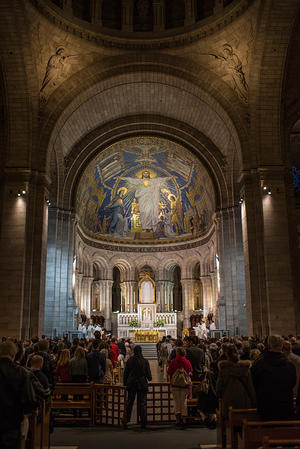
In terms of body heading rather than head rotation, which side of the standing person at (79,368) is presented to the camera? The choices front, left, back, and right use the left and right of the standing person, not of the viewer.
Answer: back

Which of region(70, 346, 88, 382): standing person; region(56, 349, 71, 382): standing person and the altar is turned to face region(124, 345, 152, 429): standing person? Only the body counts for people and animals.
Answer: the altar

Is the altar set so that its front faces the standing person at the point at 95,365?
yes

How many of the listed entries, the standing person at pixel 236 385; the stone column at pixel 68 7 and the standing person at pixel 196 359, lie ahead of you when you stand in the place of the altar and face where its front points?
3

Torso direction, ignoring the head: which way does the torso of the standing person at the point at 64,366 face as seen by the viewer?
away from the camera

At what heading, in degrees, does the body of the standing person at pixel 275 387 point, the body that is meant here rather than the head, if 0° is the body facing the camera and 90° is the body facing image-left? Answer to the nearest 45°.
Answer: approximately 180°

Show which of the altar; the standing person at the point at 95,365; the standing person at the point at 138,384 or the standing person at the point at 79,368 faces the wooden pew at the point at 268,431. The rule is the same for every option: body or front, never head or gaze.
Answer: the altar

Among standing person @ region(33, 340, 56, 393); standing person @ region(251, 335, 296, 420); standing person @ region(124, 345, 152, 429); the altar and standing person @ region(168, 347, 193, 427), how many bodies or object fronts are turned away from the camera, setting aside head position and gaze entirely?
4

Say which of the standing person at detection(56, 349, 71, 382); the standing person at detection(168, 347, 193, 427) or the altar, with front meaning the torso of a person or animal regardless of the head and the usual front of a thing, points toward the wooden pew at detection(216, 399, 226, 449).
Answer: the altar

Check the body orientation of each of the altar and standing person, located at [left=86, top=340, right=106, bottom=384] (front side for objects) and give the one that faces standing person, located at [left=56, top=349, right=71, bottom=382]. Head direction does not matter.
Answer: the altar

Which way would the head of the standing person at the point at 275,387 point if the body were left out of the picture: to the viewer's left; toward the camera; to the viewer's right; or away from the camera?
away from the camera

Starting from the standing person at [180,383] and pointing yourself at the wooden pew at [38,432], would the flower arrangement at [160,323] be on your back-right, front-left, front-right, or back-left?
back-right

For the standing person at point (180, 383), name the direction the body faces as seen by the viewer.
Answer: away from the camera
